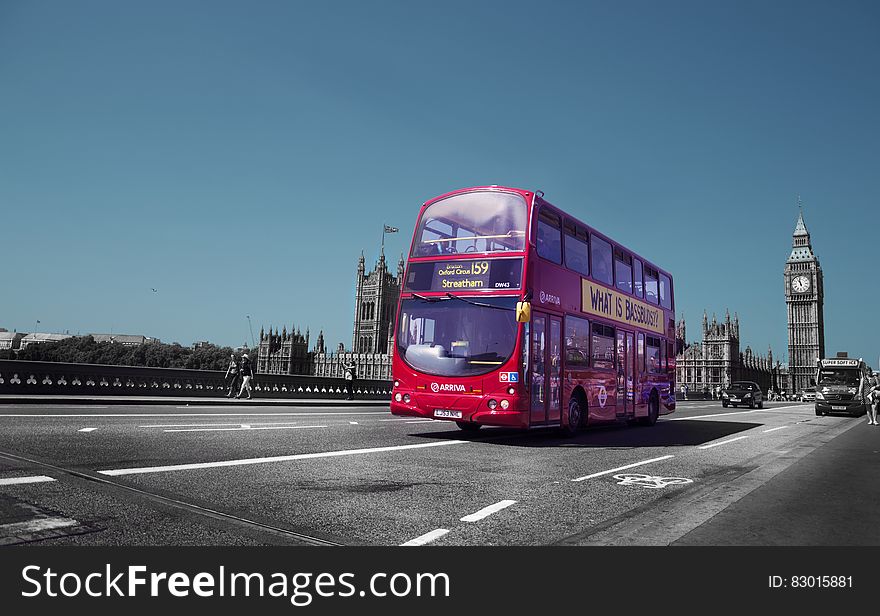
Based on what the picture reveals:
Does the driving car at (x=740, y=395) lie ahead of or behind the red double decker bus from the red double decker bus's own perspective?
behind

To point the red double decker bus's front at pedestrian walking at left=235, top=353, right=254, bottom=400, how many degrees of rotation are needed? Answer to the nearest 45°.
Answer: approximately 90° to its right

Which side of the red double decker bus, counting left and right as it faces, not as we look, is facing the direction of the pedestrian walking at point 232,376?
right

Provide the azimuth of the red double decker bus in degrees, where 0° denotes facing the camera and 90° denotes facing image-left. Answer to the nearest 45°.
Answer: approximately 45°
